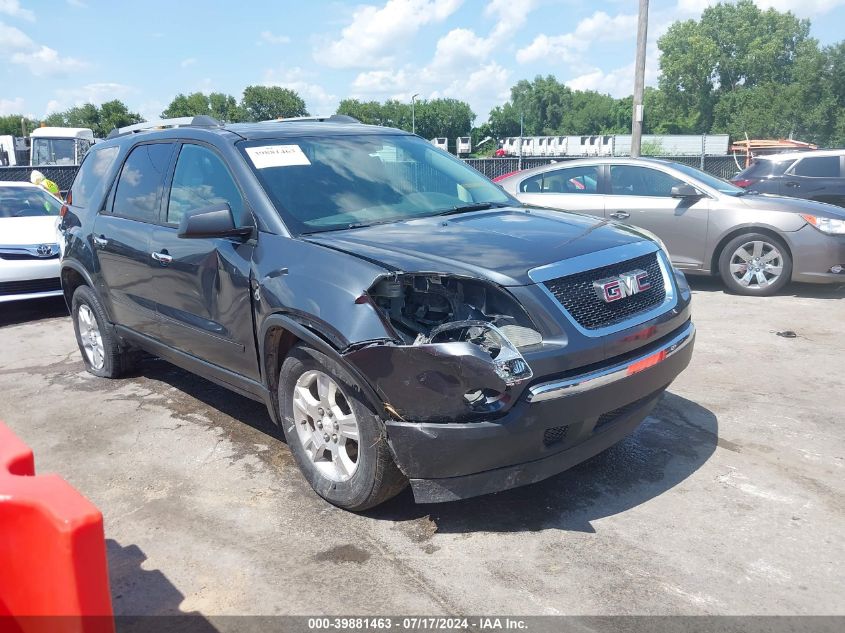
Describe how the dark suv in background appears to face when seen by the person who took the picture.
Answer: facing to the right of the viewer

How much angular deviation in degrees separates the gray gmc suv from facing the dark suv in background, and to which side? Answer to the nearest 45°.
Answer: approximately 90° to its left

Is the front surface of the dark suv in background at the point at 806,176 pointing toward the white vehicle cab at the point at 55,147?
no

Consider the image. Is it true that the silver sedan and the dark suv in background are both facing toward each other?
no

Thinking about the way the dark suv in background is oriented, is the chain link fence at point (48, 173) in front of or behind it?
behind

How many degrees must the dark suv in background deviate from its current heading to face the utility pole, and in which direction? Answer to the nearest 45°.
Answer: approximately 135° to its left

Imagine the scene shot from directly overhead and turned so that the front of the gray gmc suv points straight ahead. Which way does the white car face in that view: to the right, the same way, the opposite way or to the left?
the same way

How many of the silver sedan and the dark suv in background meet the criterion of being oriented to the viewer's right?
2

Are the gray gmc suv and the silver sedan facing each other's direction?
no

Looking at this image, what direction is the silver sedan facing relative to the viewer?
to the viewer's right

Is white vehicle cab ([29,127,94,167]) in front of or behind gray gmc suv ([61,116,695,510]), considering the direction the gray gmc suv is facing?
behind

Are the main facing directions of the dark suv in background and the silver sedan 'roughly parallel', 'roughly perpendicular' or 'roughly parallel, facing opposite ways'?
roughly parallel

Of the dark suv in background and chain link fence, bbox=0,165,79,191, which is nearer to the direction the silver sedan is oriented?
the dark suv in background

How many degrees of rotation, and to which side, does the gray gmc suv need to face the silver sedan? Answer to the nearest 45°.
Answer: approximately 90° to its left

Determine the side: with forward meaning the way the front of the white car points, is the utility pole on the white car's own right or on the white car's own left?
on the white car's own left

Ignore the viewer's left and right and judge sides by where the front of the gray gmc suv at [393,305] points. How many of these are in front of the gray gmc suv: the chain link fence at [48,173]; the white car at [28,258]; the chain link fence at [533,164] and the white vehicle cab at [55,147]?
0
